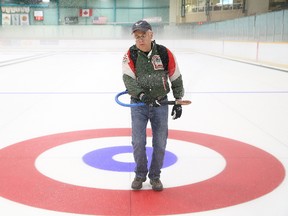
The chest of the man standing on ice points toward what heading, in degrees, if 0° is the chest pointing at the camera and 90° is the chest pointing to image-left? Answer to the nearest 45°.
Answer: approximately 0°

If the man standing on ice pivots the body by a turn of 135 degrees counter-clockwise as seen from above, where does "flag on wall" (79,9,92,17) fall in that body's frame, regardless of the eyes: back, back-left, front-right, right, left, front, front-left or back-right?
front-left
